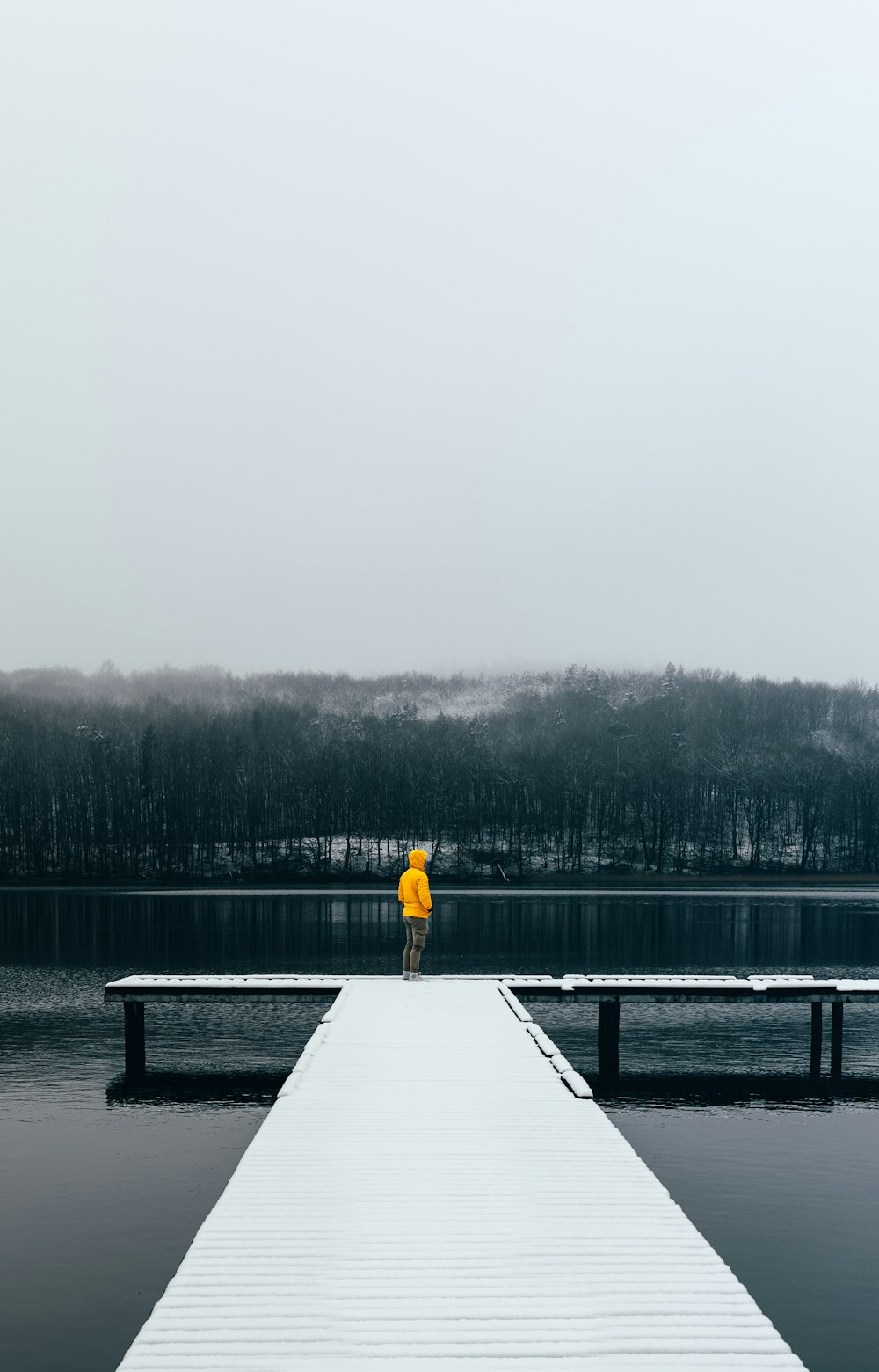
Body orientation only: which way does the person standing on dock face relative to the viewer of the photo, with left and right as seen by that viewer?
facing away from the viewer and to the right of the viewer

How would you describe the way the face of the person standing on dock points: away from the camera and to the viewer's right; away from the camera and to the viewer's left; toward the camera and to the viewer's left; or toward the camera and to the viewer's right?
away from the camera and to the viewer's right
